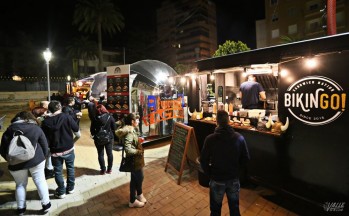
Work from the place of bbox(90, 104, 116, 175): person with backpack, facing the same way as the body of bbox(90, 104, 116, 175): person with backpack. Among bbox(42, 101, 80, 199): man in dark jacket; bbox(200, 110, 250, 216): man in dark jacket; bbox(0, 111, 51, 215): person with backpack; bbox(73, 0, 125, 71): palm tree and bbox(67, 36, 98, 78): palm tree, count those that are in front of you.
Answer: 2

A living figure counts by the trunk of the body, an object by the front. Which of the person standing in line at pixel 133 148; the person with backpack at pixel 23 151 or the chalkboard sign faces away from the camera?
the person with backpack

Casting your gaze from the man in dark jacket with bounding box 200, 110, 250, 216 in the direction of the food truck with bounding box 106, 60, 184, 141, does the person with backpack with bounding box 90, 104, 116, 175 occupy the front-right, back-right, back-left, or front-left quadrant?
front-left

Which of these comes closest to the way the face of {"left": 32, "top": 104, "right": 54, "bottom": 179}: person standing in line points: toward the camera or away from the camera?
away from the camera

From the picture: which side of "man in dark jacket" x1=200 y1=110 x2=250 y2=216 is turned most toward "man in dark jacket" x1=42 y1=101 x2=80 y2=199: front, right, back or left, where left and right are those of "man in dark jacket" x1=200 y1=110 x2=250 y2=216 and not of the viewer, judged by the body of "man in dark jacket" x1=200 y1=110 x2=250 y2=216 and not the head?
left

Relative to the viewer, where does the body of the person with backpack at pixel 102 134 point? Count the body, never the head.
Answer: away from the camera

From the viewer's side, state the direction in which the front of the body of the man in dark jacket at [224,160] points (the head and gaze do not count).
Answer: away from the camera

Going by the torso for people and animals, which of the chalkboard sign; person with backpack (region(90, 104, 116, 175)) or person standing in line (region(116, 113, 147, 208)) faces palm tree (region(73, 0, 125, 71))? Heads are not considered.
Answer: the person with backpack

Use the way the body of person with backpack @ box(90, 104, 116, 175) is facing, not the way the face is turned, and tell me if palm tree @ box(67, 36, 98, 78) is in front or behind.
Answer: in front

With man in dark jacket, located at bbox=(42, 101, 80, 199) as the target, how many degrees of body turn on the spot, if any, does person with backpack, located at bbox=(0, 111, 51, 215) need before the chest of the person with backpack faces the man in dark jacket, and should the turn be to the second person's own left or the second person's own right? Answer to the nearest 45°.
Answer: approximately 45° to the second person's own right

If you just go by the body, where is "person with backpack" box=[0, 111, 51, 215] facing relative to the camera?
away from the camera

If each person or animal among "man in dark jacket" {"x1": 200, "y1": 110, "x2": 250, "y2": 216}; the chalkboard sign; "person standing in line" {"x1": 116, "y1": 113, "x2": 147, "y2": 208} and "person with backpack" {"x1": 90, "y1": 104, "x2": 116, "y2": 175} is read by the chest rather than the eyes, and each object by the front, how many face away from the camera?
2

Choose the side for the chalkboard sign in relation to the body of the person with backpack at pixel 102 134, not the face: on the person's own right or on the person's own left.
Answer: on the person's own right

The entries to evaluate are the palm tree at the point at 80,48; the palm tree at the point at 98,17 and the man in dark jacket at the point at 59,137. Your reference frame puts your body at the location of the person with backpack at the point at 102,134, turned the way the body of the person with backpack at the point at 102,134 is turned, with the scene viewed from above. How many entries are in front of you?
2
